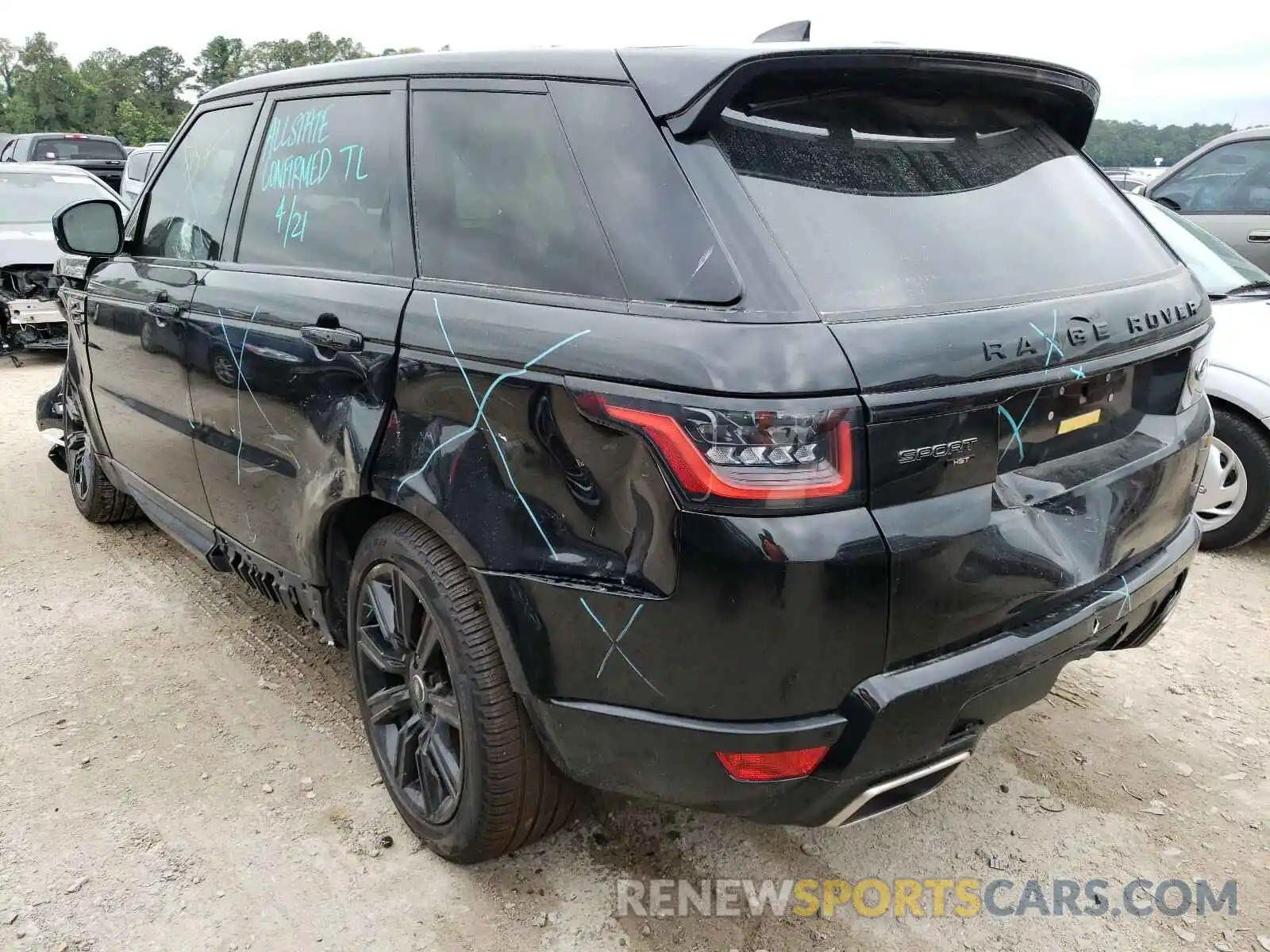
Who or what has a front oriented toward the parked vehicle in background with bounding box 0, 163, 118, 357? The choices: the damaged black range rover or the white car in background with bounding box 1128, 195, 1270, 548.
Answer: the damaged black range rover

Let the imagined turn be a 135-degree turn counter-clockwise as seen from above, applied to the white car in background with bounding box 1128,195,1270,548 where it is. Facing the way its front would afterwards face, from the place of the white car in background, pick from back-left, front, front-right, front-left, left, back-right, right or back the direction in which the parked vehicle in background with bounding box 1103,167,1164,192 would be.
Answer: front

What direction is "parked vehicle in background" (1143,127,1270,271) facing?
to the viewer's left

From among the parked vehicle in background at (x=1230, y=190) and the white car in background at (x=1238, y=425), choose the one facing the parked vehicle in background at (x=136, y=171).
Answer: the parked vehicle in background at (x=1230, y=190)

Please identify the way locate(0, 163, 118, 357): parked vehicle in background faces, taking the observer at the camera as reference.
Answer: facing the viewer

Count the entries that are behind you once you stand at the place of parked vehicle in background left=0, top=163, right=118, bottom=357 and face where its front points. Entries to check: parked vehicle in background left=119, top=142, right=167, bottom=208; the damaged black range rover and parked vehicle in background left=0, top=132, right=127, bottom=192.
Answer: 2

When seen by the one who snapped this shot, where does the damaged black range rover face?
facing away from the viewer and to the left of the viewer

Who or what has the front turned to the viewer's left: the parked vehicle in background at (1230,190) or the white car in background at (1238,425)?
the parked vehicle in background

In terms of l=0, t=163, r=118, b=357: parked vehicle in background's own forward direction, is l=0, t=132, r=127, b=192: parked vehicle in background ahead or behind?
behind

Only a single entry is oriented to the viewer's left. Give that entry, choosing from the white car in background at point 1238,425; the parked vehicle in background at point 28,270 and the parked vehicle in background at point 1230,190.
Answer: the parked vehicle in background at point 1230,190

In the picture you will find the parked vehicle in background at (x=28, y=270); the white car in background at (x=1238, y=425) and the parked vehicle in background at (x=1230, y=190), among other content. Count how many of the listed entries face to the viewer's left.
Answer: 1

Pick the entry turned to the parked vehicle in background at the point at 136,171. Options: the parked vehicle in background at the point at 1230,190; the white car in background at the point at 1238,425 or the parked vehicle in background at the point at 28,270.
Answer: the parked vehicle in background at the point at 1230,190

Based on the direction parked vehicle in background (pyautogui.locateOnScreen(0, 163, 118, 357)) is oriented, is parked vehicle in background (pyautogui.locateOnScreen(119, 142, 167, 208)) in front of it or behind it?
behind

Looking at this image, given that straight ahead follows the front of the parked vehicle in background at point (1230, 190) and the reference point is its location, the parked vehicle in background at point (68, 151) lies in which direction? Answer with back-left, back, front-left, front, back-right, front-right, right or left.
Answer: front

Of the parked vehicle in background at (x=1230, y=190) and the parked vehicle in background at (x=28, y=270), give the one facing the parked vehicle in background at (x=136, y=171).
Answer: the parked vehicle in background at (x=1230, y=190)

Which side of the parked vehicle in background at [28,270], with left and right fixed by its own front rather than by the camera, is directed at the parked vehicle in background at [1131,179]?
left

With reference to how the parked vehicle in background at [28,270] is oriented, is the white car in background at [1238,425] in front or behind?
in front
